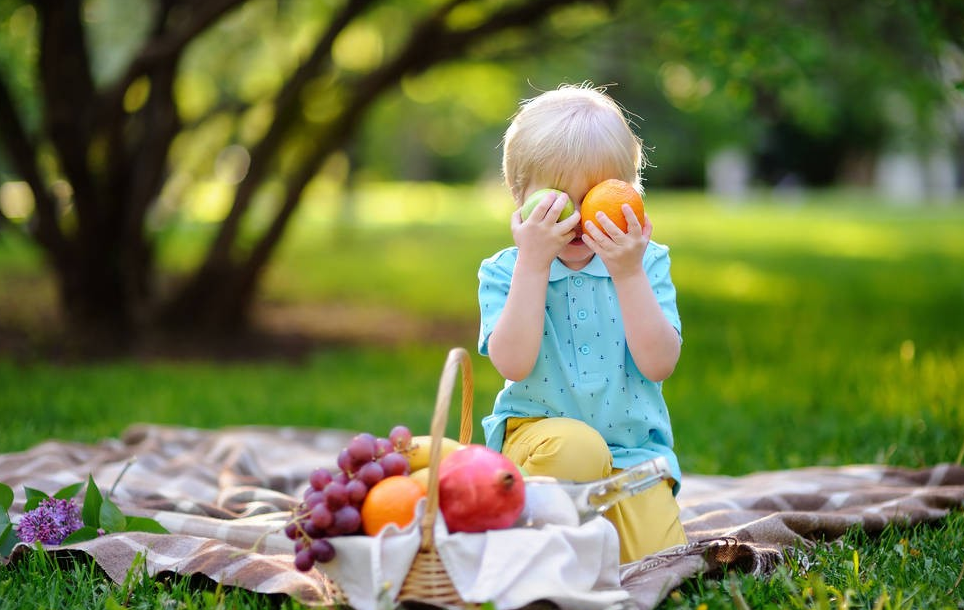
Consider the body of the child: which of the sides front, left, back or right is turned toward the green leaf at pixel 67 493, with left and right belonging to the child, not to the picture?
right

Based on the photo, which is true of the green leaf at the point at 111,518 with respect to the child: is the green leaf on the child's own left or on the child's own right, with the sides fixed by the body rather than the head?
on the child's own right

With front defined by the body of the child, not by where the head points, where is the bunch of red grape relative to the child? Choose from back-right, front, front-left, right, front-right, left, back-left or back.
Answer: front-right

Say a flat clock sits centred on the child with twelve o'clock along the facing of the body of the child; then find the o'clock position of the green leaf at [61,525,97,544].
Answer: The green leaf is roughly at 3 o'clock from the child.

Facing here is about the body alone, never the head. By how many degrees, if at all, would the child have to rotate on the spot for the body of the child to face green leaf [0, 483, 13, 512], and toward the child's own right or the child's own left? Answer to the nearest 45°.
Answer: approximately 90° to the child's own right

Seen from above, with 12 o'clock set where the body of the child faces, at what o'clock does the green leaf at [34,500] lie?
The green leaf is roughly at 3 o'clock from the child.

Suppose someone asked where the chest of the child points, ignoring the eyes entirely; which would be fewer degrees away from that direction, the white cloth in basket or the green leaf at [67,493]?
the white cloth in basket

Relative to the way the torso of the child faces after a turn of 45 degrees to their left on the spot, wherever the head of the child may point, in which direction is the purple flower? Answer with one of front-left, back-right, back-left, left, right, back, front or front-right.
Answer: back-right

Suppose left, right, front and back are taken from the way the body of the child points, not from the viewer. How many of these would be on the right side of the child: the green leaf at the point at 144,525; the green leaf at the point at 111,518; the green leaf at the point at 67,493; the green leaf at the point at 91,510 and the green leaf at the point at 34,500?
5

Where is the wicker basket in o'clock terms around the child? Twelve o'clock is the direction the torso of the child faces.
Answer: The wicker basket is roughly at 1 o'clock from the child.

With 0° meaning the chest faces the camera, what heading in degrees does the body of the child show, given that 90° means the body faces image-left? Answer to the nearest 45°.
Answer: approximately 0°

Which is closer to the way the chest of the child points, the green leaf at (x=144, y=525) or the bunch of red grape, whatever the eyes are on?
the bunch of red grape

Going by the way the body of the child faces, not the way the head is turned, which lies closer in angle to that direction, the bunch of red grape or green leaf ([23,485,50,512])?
the bunch of red grape

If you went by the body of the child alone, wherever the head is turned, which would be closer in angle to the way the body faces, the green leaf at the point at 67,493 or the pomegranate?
the pomegranate
